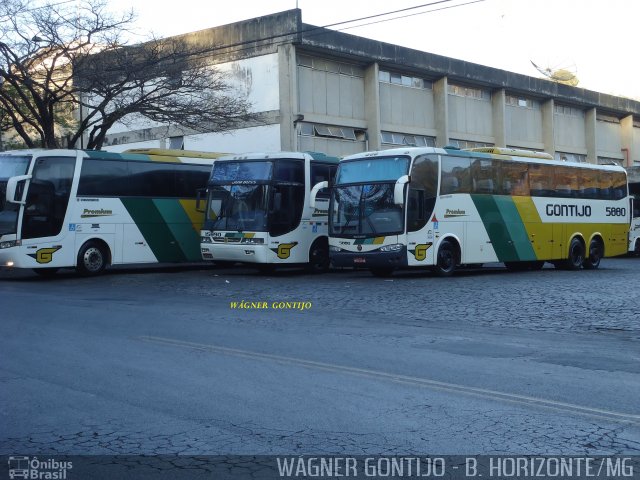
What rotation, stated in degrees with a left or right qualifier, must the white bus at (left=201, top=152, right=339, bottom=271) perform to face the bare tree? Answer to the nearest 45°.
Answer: approximately 90° to its right

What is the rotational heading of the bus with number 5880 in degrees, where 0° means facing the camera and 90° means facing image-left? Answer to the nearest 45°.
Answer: approximately 45°

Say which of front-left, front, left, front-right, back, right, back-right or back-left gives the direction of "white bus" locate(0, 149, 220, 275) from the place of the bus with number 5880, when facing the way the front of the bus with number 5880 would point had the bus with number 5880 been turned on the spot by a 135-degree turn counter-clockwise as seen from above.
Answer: back

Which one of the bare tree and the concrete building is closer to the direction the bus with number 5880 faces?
the bare tree

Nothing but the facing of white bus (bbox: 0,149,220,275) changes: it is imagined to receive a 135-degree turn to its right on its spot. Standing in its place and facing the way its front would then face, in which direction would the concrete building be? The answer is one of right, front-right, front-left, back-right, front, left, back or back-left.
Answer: front-right

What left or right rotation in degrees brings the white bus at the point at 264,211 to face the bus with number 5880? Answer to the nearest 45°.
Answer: approximately 135° to its left

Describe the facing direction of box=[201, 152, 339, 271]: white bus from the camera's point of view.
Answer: facing the viewer and to the left of the viewer
